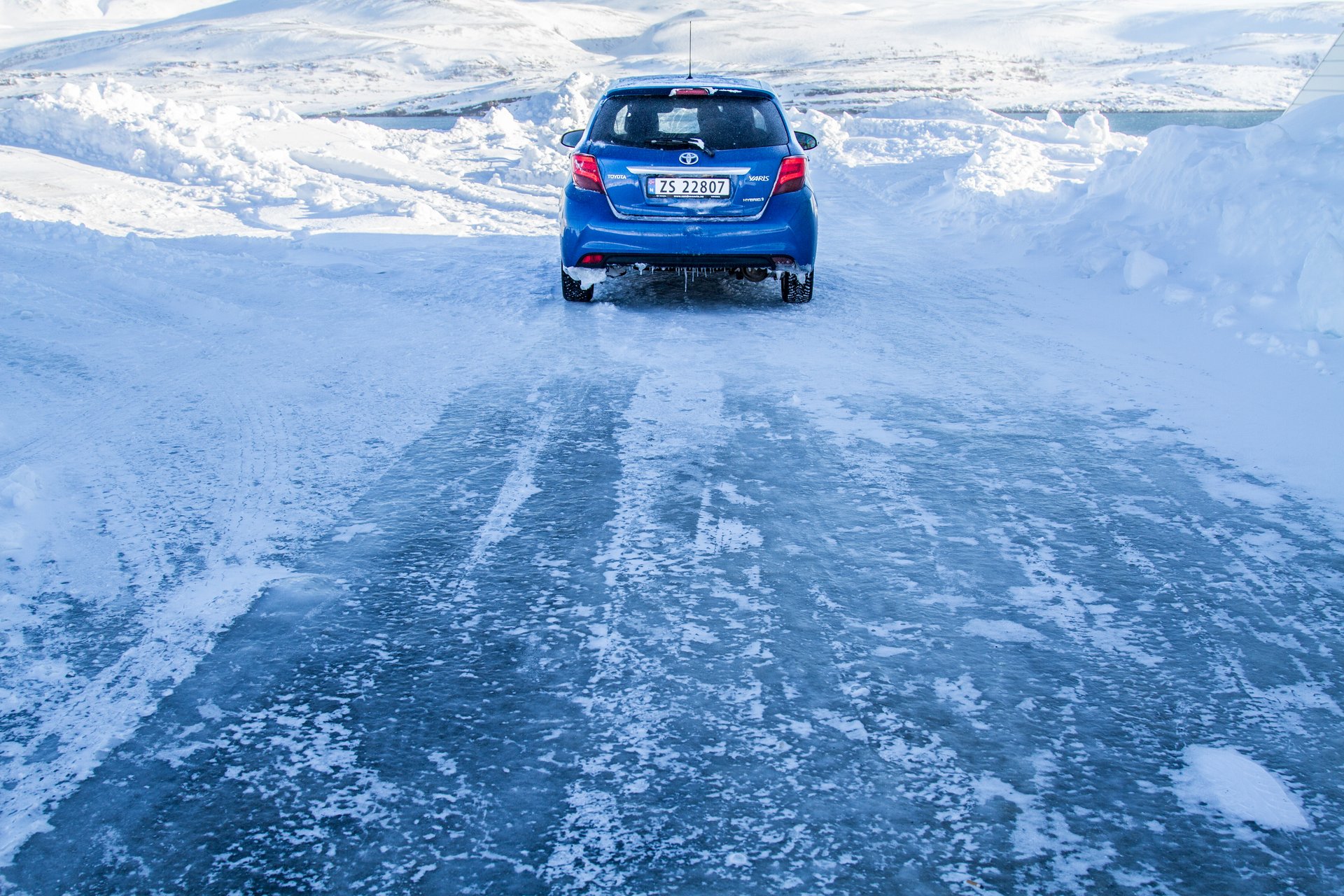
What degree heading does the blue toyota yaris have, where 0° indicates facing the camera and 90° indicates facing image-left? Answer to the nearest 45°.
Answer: approximately 180°

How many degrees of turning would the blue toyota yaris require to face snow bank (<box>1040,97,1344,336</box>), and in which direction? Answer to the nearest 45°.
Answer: approximately 90° to its right

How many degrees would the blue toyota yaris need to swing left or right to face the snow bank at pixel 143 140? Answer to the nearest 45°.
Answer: approximately 45° to its left
